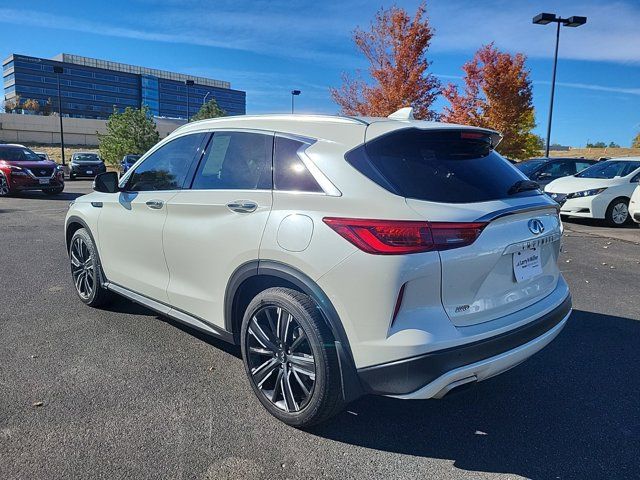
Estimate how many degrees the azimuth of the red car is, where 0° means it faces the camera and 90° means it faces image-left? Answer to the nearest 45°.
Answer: approximately 315°

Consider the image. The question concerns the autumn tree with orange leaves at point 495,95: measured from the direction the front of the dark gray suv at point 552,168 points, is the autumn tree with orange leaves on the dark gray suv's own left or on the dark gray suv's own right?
on the dark gray suv's own right

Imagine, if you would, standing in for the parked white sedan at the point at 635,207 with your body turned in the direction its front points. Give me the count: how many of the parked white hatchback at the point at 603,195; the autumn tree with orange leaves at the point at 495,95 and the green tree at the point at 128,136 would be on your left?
0

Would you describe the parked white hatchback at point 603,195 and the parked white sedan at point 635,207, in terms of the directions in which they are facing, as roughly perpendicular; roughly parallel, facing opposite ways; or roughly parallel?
roughly parallel

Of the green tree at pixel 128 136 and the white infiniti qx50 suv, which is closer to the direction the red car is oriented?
the white infiniti qx50 suv

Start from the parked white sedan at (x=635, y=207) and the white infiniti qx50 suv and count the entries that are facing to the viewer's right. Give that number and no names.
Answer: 0

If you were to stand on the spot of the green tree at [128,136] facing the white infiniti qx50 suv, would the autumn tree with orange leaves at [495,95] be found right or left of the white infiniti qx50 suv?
left

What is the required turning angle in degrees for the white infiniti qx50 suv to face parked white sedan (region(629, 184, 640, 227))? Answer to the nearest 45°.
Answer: approximately 90° to its right

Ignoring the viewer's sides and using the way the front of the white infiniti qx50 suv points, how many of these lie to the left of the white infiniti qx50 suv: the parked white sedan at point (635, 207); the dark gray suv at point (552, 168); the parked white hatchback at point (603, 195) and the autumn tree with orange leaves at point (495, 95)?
0

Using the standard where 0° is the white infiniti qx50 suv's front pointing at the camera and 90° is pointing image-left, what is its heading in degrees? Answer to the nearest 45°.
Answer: approximately 135°

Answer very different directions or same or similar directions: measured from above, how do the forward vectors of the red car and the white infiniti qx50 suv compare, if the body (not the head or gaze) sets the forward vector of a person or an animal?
very different directions

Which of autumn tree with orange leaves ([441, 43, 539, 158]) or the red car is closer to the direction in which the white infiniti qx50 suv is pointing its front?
the red car

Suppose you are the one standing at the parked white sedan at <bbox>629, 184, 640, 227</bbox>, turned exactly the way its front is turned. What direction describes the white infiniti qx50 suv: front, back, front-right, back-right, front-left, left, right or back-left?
front-left

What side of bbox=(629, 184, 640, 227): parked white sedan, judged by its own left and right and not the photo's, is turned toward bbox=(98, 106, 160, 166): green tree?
right

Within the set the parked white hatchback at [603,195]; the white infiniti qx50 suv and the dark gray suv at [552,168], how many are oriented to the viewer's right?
0

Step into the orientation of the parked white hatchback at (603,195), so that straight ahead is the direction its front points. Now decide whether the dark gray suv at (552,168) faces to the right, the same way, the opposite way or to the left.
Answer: the same way

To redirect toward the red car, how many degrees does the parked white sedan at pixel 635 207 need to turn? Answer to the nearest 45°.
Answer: approximately 45° to its right
